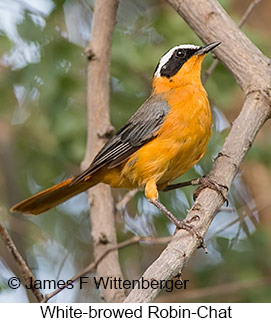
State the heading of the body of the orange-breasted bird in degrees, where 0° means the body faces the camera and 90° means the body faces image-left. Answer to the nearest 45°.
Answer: approximately 270°

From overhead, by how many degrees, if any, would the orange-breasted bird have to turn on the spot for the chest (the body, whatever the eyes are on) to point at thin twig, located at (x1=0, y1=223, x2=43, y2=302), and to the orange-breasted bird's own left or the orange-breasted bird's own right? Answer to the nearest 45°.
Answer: approximately 135° to the orange-breasted bird's own right
